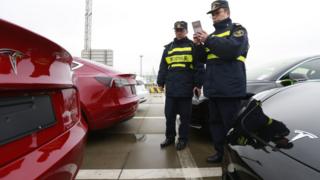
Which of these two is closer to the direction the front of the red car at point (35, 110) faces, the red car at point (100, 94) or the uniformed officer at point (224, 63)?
the red car

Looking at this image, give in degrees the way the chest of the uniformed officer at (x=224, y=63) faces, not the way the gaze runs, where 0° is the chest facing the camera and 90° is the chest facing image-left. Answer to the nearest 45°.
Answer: approximately 45°

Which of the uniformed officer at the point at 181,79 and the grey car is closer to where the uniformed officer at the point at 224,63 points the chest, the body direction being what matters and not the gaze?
the uniformed officer

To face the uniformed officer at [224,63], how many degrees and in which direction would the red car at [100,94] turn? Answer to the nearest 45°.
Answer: approximately 180°

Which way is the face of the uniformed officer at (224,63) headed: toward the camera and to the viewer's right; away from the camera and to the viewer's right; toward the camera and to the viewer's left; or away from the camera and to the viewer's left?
toward the camera and to the viewer's left

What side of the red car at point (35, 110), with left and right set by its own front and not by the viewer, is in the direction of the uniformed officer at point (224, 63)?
right

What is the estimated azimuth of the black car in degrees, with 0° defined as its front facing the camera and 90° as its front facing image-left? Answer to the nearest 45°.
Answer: approximately 45°
